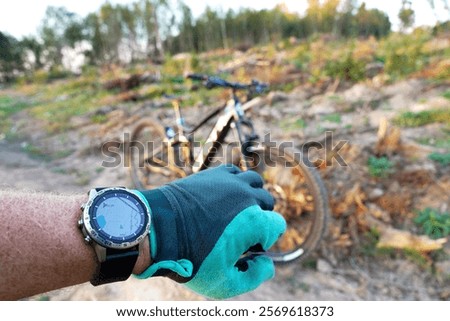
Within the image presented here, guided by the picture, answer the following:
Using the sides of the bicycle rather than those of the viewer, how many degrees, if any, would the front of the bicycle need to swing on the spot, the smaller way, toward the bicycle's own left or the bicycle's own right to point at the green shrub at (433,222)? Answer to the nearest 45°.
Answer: approximately 45° to the bicycle's own left

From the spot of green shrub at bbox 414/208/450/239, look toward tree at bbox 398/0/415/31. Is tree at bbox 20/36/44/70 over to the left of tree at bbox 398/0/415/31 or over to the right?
left

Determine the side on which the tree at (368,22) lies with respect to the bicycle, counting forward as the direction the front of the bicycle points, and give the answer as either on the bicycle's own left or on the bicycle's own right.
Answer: on the bicycle's own left

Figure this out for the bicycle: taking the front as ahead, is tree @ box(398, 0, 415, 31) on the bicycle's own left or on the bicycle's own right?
on the bicycle's own left

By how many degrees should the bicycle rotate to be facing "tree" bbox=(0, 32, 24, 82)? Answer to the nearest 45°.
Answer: approximately 180°

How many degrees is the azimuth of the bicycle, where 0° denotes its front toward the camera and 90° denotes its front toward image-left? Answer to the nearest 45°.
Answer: approximately 315°

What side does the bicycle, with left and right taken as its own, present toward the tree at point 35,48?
back

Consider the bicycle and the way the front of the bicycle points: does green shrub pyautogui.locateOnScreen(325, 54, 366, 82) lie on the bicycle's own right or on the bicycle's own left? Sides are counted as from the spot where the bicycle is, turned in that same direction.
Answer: on the bicycle's own left
